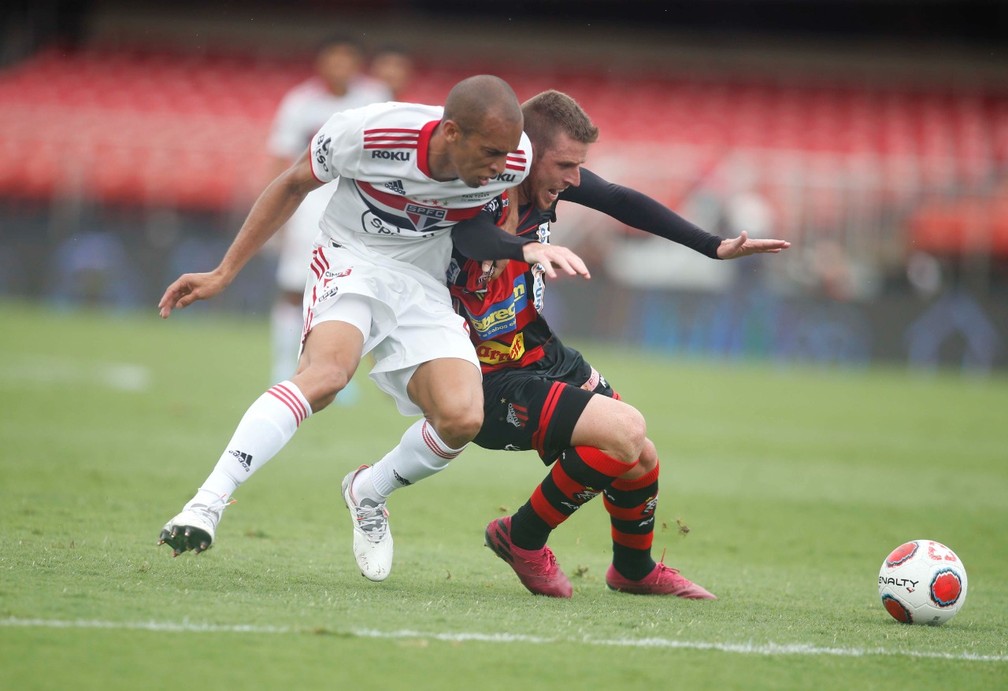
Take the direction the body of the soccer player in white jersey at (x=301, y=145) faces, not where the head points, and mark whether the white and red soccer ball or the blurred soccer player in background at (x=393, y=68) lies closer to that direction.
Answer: the white and red soccer ball

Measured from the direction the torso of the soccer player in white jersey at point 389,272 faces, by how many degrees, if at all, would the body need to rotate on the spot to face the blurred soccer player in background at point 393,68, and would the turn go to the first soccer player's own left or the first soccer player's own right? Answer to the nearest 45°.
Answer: approximately 135° to the first soccer player's own left

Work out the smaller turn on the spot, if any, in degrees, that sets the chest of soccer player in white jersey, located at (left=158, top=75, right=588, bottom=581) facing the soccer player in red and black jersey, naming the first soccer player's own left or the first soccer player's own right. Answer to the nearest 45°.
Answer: approximately 45° to the first soccer player's own left

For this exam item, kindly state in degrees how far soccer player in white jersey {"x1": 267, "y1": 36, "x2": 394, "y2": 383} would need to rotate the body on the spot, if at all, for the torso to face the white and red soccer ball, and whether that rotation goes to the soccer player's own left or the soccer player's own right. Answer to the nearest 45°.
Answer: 0° — they already face it

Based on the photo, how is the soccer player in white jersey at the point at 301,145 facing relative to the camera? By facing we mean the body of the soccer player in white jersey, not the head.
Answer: toward the camera

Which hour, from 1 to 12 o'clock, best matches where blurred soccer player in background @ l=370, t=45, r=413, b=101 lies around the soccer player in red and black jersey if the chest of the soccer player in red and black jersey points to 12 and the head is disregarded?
The blurred soccer player in background is roughly at 7 o'clock from the soccer player in red and black jersey.

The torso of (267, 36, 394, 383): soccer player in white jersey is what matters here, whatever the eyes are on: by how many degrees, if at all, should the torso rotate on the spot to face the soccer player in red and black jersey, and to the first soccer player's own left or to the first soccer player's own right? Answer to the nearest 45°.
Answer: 0° — they already face them

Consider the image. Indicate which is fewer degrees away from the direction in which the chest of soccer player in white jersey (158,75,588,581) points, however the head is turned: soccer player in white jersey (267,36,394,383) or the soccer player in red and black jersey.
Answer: the soccer player in red and black jersey

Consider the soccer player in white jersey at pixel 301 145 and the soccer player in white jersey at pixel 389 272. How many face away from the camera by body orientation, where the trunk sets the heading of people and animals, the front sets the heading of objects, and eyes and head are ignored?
0

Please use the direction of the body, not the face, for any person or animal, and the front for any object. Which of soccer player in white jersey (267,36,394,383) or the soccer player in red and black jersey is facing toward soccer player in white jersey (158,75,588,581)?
soccer player in white jersey (267,36,394,383)

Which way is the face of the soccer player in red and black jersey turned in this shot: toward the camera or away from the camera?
toward the camera

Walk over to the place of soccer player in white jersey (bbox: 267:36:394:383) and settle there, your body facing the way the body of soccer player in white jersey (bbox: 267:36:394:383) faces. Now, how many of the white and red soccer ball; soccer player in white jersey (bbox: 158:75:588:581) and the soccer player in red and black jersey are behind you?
0

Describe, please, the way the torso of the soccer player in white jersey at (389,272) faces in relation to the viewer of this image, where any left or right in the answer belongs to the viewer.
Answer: facing the viewer and to the right of the viewer

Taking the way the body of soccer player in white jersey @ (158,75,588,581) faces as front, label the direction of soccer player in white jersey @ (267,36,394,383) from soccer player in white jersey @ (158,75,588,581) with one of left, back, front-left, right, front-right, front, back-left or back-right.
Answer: back-left

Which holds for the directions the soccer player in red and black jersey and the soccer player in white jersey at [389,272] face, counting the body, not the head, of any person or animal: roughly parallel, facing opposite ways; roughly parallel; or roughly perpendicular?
roughly parallel
